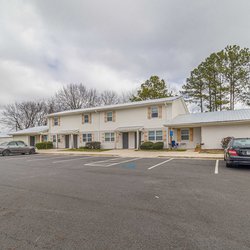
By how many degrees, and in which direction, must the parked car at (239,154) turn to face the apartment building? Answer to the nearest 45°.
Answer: approximately 45° to its left

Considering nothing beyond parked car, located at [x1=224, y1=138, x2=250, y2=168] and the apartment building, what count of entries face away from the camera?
1

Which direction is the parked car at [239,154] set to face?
away from the camera

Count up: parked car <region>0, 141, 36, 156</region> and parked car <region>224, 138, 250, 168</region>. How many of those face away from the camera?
1

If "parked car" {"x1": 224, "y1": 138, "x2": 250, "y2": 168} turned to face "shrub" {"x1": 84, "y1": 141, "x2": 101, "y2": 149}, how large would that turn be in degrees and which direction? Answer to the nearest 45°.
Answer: approximately 45° to its left

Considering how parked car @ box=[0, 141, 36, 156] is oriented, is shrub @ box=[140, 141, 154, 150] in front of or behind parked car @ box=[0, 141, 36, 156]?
in front

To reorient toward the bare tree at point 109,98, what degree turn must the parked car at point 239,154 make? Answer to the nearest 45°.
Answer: approximately 45° to its left

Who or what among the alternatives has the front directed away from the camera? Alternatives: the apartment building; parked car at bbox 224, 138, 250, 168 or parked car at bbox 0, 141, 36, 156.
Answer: parked car at bbox 224, 138, 250, 168

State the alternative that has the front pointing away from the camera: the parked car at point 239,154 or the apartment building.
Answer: the parked car

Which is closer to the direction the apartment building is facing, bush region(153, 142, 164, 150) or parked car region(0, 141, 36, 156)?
the parked car
